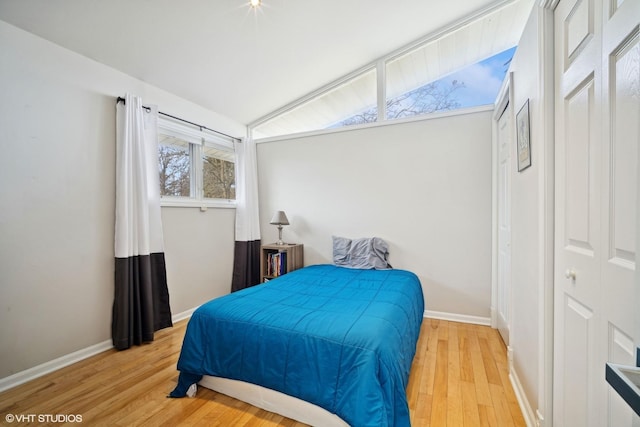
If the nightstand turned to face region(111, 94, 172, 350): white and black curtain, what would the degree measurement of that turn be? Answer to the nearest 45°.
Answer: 0° — it already faces it

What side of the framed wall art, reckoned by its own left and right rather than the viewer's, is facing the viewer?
left

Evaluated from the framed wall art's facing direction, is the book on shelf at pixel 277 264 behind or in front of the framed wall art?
in front

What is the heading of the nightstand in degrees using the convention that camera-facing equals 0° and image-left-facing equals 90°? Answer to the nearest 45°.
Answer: approximately 45°

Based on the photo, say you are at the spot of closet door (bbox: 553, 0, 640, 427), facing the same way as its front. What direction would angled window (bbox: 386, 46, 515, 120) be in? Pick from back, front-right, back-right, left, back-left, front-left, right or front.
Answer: right

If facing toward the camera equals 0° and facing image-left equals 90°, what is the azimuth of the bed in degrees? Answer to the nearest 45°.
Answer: approximately 45°

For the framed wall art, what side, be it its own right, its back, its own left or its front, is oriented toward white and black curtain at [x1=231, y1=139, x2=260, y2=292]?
front

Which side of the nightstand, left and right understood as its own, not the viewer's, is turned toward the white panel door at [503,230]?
left

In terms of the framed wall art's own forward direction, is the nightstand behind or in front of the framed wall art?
in front

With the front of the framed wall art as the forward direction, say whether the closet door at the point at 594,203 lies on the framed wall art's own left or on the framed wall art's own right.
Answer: on the framed wall art's own left

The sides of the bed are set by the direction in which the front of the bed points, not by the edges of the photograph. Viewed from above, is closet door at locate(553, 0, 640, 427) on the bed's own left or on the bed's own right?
on the bed's own left

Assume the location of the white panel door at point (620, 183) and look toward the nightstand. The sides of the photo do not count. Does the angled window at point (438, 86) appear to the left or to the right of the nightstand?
right

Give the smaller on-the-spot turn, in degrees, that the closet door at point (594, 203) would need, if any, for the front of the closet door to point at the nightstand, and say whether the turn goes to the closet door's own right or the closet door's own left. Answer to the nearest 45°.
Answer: approximately 45° to the closet door's own right
